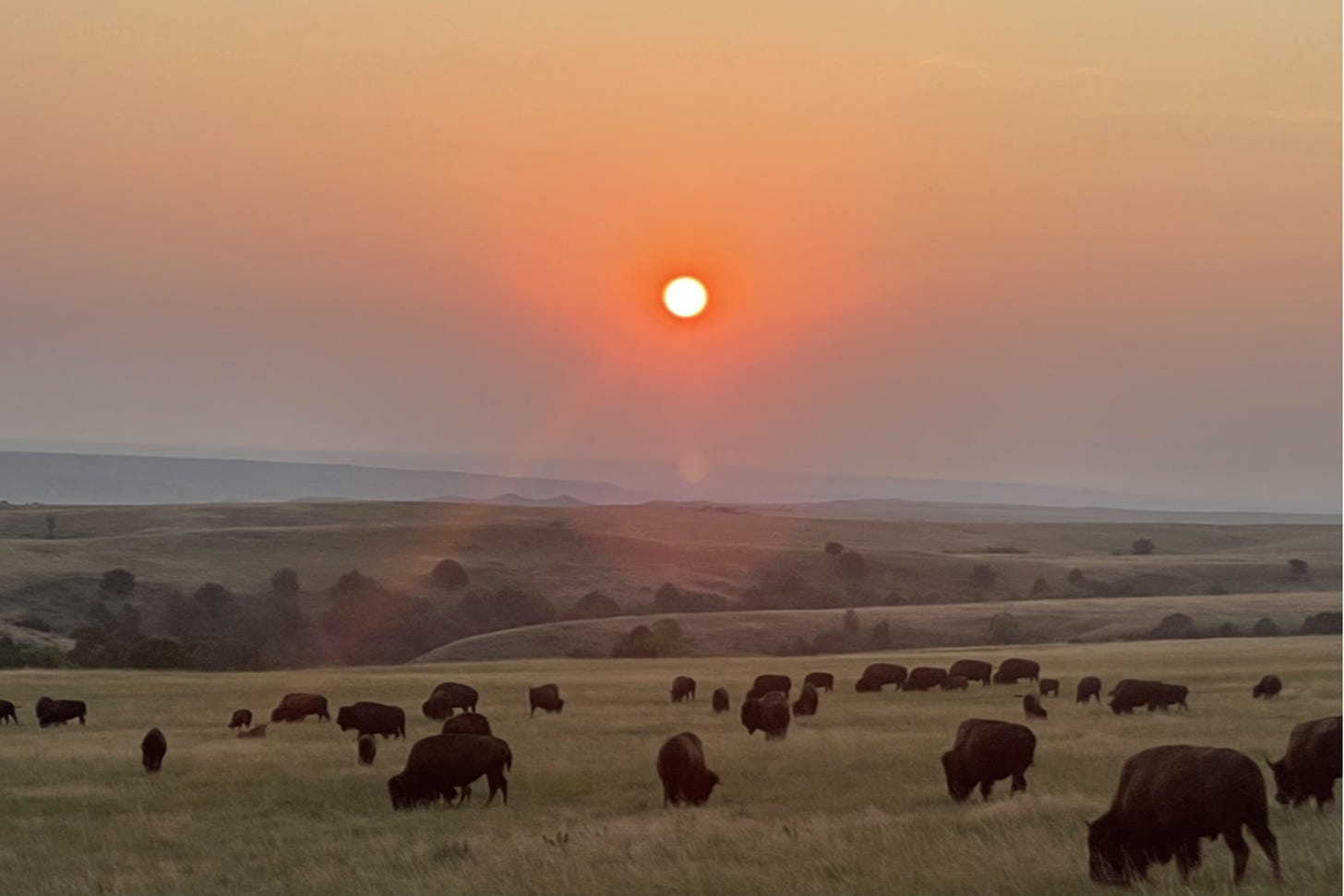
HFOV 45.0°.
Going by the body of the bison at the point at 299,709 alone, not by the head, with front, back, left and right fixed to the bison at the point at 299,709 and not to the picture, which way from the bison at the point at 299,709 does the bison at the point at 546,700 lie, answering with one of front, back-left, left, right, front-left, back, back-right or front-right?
back

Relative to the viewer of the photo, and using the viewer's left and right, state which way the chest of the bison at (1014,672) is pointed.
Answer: facing to the left of the viewer

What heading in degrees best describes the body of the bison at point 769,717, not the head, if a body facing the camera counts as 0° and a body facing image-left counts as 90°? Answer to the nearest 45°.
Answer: approximately 45°

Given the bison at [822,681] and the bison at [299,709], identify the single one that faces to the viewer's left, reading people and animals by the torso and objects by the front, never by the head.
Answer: the bison at [299,709]

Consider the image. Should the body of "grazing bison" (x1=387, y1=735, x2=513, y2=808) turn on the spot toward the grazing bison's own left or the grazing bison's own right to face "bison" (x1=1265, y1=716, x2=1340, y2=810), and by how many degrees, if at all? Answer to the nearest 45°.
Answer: approximately 135° to the grazing bison's own left

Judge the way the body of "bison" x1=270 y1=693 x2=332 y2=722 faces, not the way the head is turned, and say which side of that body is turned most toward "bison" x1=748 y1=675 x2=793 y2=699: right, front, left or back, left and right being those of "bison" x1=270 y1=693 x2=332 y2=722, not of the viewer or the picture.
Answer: back

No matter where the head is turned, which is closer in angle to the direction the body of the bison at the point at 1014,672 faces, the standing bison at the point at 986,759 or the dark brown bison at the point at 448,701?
the dark brown bison

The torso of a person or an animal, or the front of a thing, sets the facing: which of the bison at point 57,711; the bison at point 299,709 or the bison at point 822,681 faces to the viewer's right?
the bison at point 822,681

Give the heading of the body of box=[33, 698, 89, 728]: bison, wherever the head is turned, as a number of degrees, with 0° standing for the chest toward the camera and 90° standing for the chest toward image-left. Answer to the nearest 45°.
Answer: approximately 90°

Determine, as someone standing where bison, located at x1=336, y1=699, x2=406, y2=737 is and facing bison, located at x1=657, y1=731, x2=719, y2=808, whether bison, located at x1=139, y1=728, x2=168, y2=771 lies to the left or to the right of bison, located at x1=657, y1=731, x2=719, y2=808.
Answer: right

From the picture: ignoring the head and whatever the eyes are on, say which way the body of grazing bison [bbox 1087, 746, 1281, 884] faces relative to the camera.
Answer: to the viewer's left

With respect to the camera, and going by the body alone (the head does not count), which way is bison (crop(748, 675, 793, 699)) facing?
to the viewer's left

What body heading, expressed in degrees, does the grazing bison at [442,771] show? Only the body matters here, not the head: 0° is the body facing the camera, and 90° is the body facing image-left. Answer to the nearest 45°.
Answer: approximately 90°
